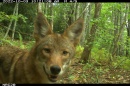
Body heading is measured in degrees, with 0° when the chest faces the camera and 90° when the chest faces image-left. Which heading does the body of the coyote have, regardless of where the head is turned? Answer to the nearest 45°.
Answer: approximately 315°
